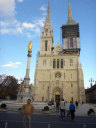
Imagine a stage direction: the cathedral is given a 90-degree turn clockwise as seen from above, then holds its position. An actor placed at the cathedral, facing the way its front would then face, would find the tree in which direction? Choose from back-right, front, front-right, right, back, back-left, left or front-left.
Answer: front

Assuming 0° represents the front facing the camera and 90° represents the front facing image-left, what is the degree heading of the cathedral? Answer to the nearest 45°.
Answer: approximately 0°
